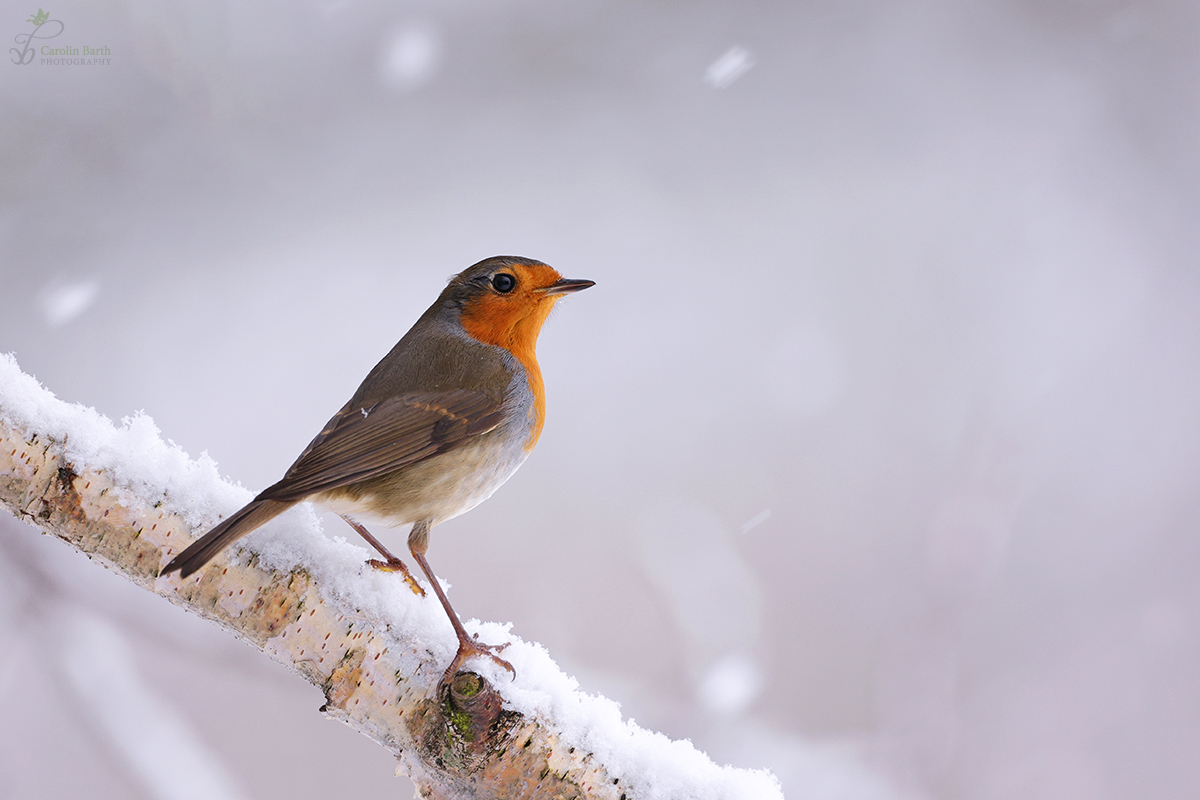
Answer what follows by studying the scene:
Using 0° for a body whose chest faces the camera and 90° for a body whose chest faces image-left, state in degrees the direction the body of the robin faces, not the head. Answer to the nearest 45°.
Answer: approximately 270°
